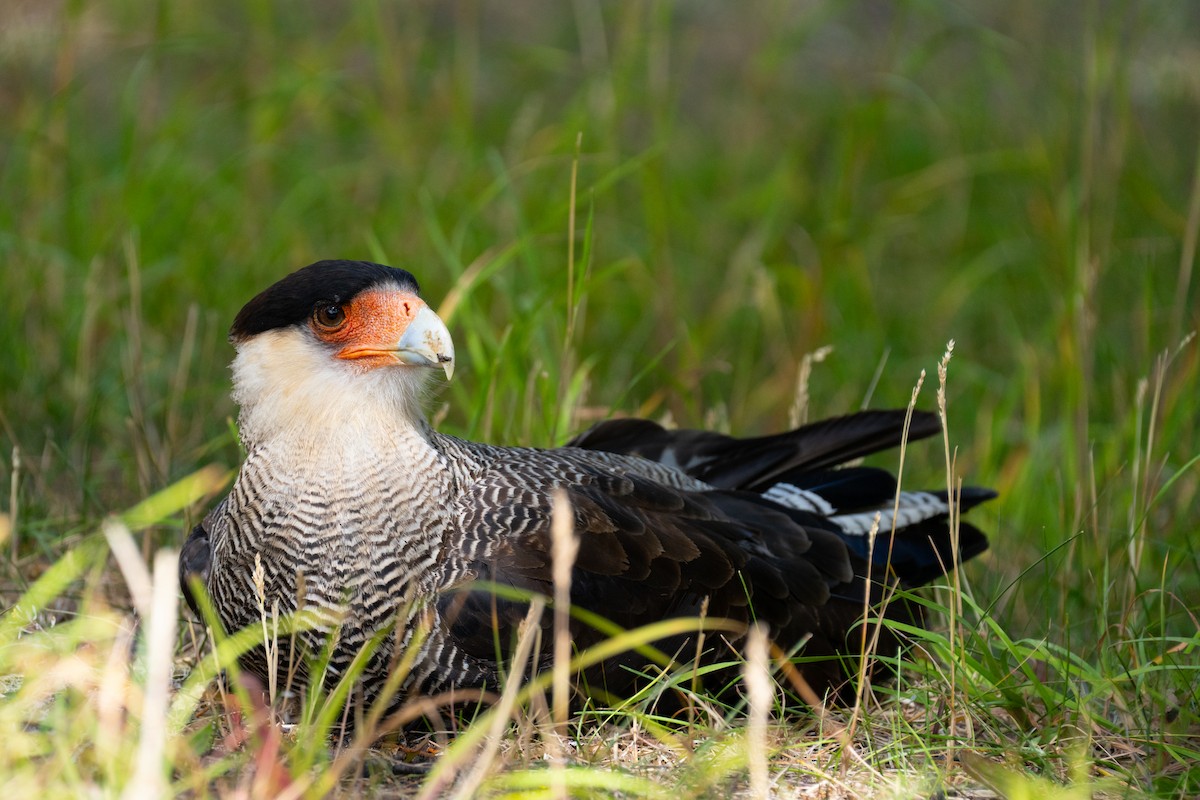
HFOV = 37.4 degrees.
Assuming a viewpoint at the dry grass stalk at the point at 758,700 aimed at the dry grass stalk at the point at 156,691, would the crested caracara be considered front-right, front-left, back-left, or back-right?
front-right

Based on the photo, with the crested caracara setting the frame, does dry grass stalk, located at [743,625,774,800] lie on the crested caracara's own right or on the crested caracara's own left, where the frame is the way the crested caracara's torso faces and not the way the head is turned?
on the crested caracara's own left

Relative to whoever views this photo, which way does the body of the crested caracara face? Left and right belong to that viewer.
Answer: facing the viewer and to the left of the viewer

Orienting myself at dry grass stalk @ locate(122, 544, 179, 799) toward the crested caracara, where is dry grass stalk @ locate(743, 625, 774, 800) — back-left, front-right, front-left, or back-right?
front-right

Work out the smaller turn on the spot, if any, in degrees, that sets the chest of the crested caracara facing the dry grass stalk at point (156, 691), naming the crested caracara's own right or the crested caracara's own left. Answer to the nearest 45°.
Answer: approximately 45° to the crested caracara's own left
